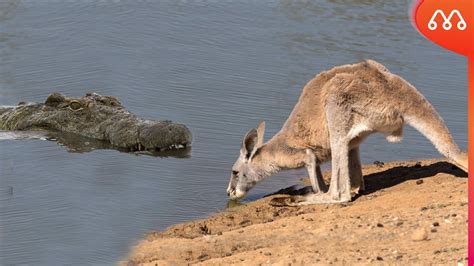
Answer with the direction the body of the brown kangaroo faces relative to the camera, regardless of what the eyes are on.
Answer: to the viewer's left

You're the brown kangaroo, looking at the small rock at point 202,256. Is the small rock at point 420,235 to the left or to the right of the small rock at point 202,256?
left

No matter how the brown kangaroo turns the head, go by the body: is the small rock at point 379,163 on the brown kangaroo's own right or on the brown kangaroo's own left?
on the brown kangaroo's own right

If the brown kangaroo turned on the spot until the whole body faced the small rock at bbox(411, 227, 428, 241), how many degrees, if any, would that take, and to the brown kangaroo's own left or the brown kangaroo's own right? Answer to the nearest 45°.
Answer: approximately 90° to the brown kangaroo's own left

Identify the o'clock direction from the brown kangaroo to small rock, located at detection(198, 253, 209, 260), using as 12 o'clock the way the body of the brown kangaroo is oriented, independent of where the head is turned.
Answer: The small rock is roughly at 10 o'clock from the brown kangaroo.
